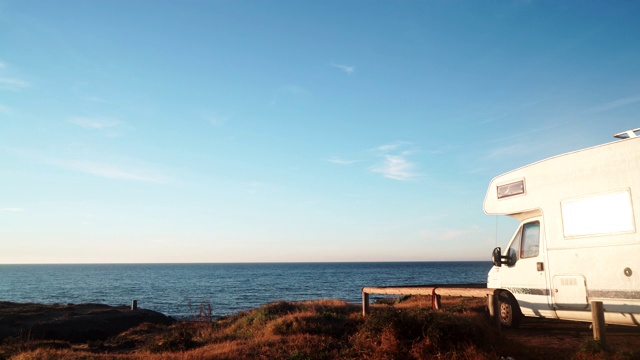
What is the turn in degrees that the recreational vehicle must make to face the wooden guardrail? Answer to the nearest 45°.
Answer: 0° — it already faces it

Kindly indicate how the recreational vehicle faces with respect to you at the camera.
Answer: facing away from the viewer and to the left of the viewer
